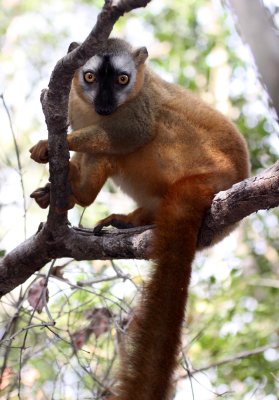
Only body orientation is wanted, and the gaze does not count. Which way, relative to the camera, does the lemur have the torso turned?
to the viewer's left
